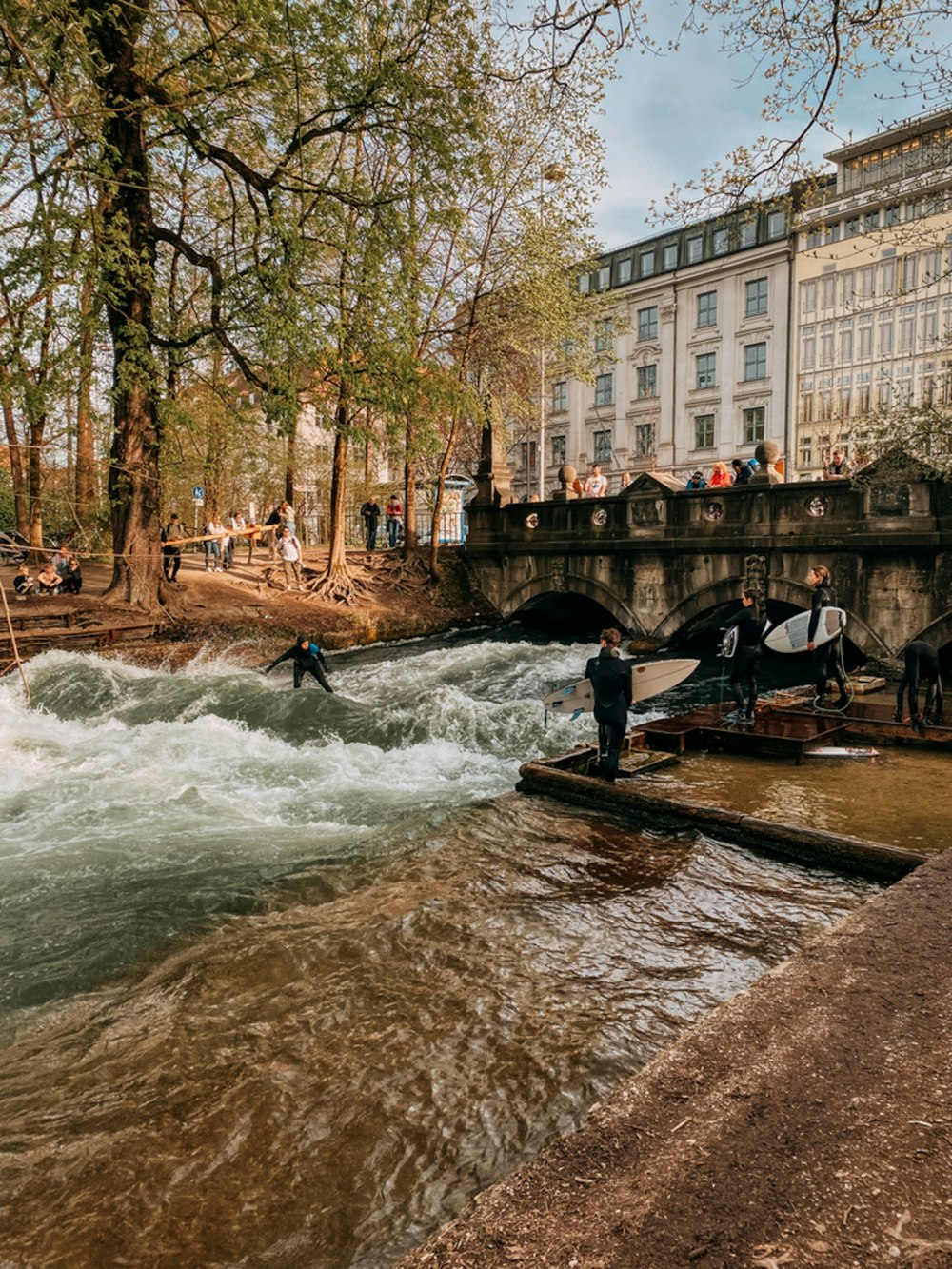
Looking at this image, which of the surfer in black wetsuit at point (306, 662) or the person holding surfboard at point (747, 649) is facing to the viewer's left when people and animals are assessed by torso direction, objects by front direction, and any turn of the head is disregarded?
the person holding surfboard

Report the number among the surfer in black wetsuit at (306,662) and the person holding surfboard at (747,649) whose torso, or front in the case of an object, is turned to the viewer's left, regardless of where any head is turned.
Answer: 1

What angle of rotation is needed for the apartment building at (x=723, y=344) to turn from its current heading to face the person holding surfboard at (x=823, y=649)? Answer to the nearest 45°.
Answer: approximately 45° to its left

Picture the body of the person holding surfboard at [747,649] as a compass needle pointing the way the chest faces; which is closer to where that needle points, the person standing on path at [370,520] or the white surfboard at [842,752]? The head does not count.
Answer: the person standing on path

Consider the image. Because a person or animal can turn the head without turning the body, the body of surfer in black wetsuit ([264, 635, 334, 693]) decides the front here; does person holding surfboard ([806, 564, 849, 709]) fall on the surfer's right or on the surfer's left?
on the surfer's left

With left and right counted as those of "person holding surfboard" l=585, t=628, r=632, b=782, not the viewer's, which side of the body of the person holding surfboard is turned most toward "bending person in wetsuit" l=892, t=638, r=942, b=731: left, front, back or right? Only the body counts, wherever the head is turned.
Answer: right

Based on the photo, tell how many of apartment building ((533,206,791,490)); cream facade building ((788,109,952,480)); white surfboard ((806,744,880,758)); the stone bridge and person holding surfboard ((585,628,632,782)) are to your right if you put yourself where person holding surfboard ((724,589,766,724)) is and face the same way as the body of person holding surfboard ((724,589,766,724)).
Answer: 3

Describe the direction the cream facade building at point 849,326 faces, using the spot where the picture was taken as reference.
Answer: facing the viewer and to the left of the viewer

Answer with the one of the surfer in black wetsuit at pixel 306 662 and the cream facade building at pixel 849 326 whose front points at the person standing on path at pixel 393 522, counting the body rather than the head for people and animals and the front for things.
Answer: the cream facade building

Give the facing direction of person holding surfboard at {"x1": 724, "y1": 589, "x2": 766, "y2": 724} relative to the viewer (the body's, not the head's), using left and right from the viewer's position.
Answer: facing to the left of the viewer

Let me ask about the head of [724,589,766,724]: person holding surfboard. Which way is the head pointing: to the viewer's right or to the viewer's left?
to the viewer's left

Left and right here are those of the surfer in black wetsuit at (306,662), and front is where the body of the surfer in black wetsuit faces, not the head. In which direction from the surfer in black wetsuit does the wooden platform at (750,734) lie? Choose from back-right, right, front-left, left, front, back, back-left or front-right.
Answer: front-left

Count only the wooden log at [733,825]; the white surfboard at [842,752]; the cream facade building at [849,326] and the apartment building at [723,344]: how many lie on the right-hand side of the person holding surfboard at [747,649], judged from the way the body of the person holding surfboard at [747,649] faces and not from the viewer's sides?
2

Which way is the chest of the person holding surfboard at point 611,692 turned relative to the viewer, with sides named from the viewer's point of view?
facing away from the viewer and to the left of the viewer

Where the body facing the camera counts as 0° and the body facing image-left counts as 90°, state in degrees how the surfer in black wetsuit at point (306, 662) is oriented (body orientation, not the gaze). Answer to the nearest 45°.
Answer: approximately 0°

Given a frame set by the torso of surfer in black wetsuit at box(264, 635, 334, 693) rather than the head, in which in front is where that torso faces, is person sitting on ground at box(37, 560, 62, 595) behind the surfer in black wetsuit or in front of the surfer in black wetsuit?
behind
